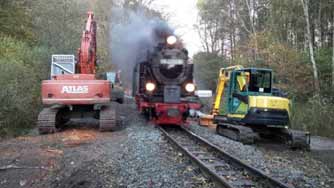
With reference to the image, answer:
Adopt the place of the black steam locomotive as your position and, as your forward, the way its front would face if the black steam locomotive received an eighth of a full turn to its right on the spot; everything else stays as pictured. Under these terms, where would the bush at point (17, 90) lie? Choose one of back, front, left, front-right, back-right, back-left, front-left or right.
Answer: front-right

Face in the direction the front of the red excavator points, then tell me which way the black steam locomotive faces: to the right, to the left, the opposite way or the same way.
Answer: the opposite way

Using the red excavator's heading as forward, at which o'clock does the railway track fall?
The railway track is roughly at 5 o'clock from the red excavator.

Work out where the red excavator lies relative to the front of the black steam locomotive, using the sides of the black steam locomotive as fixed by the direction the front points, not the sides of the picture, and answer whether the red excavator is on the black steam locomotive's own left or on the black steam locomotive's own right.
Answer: on the black steam locomotive's own right

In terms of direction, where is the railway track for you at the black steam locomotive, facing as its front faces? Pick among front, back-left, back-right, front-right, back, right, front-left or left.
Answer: front

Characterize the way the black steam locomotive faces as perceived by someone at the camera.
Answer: facing the viewer

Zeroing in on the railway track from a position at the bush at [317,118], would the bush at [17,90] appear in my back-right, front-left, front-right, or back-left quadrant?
front-right

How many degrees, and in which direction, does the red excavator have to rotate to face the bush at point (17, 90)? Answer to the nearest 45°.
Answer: approximately 45° to its left

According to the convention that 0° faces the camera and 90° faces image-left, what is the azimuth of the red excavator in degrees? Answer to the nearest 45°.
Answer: approximately 180°

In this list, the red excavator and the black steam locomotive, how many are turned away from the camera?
1

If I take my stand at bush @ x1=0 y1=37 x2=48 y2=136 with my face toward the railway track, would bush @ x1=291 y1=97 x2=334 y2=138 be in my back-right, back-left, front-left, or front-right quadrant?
front-left
